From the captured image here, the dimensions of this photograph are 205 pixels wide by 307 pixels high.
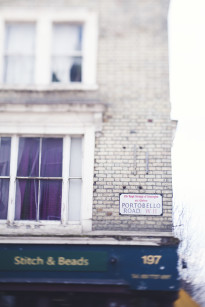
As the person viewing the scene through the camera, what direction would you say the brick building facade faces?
facing the viewer
